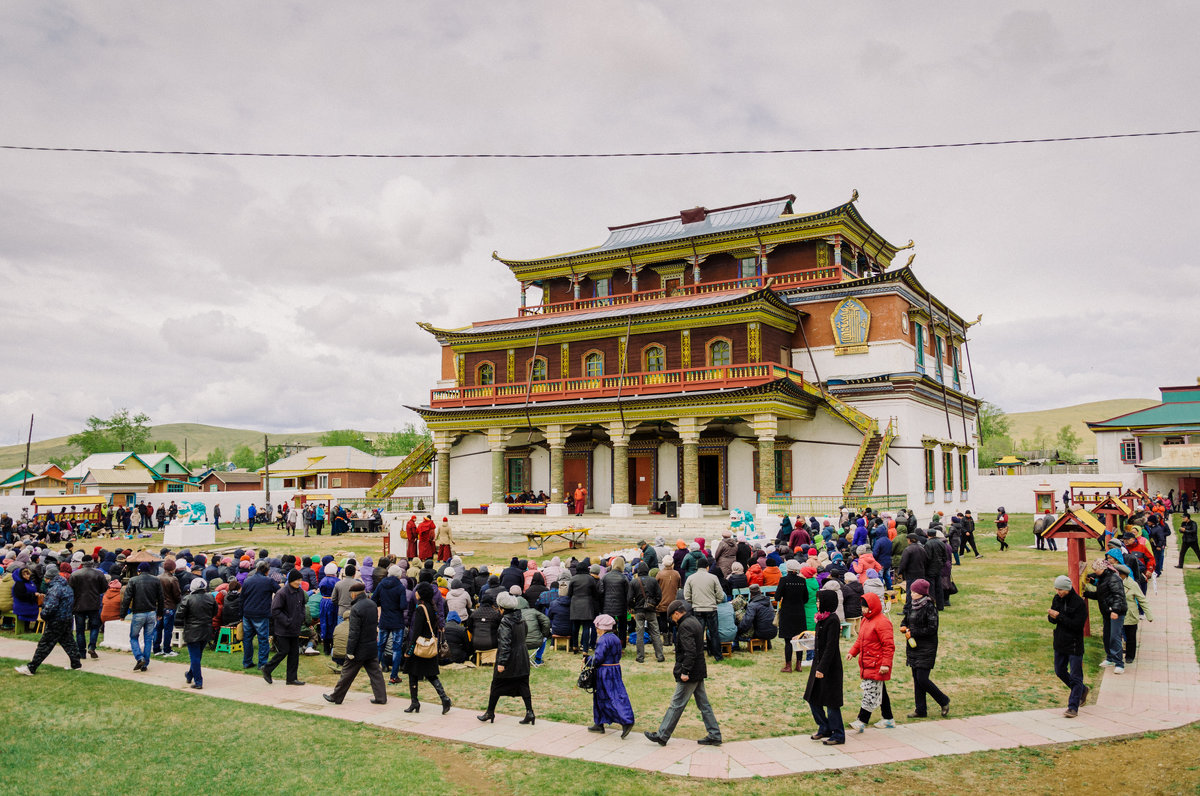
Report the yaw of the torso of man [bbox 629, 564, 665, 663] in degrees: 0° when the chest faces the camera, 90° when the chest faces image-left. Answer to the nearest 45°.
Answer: approximately 180°

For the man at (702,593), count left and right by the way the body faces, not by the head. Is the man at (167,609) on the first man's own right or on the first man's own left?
on the first man's own left

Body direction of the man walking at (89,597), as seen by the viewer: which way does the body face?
away from the camera

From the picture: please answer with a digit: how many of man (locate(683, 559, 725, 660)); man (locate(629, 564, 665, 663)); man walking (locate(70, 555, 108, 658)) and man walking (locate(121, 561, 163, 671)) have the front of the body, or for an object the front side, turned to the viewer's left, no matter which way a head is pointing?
0

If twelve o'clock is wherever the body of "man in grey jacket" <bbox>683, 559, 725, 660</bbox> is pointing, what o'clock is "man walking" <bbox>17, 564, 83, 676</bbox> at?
"man walking" <bbox>17, 564, 83, 676</bbox> is roughly at 9 o'clock from "man in grey jacket" <bbox>683, 559, 725, 660</bbox>.

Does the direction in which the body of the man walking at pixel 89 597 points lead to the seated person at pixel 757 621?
no

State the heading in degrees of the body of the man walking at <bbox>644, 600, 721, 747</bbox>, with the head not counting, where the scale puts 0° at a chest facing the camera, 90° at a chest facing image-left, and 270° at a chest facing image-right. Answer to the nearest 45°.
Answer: approximately 90°

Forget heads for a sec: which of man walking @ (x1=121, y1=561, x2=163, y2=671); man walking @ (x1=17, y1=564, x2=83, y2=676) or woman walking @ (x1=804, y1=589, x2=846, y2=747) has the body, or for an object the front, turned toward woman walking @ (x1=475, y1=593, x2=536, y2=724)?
woman walking @ (x1=804, y1=589, x2=846, y2=747)

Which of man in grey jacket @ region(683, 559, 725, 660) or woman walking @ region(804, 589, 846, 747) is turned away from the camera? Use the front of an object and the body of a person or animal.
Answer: the man in grey jacket

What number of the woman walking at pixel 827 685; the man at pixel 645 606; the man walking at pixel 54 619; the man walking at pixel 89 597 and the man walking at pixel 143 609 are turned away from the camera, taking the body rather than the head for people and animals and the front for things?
3

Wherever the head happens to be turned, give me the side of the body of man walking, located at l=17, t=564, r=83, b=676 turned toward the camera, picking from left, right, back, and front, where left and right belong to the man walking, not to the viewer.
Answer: left

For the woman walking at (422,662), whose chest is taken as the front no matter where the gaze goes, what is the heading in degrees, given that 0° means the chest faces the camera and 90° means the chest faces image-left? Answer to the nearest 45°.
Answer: approximately 90°

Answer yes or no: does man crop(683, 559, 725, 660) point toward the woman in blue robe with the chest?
no

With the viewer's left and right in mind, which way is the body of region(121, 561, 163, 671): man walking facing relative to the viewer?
facing away from the viewer

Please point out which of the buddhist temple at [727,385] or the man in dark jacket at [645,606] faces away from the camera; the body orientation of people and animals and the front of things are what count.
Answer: the man in dark jacket

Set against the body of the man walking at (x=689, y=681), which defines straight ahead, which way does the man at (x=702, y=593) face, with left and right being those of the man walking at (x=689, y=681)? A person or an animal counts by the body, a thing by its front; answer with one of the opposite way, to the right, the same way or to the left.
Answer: to the right

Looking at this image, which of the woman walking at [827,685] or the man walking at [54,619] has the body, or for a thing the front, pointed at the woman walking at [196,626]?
the woman walking at [827,685]

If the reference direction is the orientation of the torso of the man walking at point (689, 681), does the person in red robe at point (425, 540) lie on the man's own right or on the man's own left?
on the man's own right
